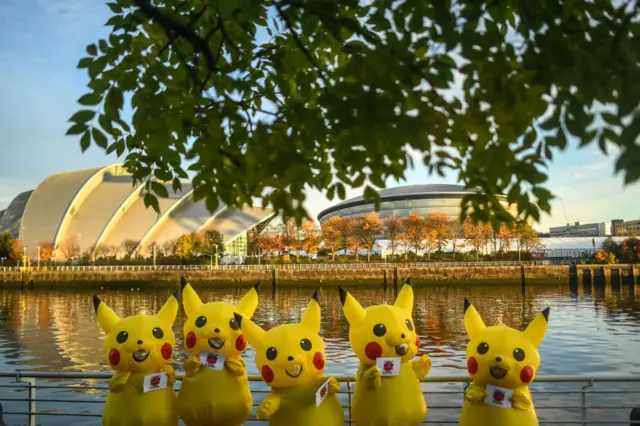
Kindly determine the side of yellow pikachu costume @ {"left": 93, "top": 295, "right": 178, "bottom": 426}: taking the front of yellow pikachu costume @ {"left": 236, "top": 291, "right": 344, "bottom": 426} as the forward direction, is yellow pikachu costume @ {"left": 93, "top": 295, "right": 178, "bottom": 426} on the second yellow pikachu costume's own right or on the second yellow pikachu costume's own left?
on the second yellow pikachu costume's own right

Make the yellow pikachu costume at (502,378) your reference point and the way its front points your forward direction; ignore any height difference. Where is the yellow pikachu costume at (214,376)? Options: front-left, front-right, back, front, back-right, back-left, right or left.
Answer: right

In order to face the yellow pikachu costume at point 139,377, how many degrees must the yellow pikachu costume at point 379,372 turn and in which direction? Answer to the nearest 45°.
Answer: approximately 135° to its right

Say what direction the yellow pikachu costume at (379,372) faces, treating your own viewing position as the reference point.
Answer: facing the viewer and to the right of the viewer

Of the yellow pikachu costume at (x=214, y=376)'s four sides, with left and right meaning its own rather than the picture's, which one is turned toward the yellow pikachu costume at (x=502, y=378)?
left

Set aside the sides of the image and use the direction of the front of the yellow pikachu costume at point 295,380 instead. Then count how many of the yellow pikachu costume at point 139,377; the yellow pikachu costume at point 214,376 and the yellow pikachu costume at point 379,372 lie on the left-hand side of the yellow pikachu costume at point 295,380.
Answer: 1

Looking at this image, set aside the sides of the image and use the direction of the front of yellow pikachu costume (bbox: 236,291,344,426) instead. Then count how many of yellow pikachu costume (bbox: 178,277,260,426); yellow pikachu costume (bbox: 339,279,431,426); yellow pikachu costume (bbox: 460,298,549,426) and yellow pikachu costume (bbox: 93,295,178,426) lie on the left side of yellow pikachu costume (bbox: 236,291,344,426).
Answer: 2

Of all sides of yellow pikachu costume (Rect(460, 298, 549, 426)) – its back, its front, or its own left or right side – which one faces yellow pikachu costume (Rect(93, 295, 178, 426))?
right
